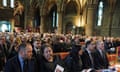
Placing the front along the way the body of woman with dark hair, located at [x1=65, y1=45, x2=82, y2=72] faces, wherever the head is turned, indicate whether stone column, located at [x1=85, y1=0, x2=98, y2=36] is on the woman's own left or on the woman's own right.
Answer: on the woman's own left

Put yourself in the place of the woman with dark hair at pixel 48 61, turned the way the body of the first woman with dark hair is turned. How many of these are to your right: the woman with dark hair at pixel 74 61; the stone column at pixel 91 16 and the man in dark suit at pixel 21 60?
1

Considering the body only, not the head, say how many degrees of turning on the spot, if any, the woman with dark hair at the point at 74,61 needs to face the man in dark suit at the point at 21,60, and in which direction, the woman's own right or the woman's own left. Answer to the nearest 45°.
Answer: approximately 135° to the woman's own right

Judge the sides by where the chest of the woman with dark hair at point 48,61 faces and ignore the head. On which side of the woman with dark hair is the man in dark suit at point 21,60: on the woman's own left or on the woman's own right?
on the woman's own right

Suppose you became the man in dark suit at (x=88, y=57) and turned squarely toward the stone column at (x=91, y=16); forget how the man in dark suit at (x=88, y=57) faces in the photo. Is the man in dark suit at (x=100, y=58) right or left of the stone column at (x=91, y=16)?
right

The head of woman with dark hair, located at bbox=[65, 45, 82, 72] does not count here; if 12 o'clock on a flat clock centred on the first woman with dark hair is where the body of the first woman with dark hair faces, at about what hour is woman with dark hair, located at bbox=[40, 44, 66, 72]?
The woman with dark hair, located at bbox=[40, 44, 66, 72] is roughly at 4 o'clock from the woman with dark hair, located at bbox=[65, 45, 82, 72].

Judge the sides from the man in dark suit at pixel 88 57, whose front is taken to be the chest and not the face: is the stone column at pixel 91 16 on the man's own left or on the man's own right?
on the man's own left

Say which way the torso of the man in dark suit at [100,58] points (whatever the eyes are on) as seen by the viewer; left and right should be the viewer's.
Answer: facing the viewer and to the right of the viewer

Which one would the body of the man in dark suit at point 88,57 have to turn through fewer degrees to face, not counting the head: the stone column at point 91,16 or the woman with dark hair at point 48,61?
the woman with dark hair
